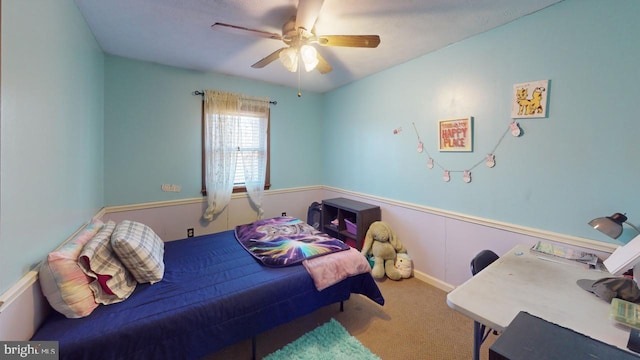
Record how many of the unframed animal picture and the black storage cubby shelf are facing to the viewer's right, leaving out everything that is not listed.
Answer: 0

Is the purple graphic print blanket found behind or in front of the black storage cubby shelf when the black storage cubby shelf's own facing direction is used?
in front

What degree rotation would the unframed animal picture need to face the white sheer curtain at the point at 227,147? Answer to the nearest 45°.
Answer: approximately 45° to its right

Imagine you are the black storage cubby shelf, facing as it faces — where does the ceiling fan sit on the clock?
The ceiling fan is roughly at 11 o'clock from the black storage cubby shelf.

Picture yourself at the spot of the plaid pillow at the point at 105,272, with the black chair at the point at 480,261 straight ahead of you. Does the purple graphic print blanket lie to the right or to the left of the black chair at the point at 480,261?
left

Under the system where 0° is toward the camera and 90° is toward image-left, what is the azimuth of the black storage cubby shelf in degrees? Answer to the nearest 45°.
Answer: approximately 45°

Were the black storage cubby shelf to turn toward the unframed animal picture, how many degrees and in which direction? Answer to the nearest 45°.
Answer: approximately 90° to its left

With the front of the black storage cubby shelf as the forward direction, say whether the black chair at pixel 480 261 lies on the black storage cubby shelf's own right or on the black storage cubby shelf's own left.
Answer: on the black storage cubby shelf's own left

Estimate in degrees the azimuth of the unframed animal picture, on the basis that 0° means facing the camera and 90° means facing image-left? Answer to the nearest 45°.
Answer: approximately 45°

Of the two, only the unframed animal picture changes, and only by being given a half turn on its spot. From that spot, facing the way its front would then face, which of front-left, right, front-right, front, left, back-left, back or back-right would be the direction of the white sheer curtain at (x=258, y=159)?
back-left
